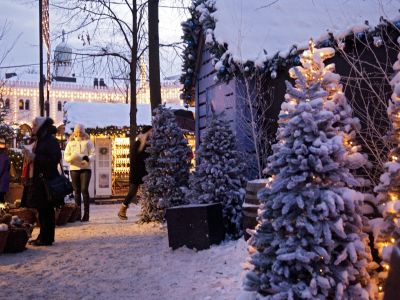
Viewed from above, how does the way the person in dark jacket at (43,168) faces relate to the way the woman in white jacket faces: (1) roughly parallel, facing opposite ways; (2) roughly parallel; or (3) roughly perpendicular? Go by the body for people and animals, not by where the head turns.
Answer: roughly perpendicular

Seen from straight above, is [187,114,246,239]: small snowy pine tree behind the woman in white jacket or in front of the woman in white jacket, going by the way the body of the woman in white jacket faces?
in front

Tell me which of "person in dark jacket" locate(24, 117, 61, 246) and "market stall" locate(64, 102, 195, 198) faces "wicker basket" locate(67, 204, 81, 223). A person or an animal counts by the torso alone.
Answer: the market stall

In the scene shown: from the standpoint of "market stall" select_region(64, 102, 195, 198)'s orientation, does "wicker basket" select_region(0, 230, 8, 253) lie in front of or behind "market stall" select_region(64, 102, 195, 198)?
in front

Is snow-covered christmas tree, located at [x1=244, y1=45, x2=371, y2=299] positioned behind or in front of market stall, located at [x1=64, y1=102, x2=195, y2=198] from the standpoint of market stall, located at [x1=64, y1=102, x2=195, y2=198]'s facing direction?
in front

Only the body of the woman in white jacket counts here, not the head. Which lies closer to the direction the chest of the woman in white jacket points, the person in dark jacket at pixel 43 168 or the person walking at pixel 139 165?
the person in dark jacket

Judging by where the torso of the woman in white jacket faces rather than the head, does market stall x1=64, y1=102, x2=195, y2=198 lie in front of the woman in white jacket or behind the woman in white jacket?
behind

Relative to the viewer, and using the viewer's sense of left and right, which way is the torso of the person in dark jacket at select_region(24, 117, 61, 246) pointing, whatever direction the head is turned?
facing to the left of the viewer
